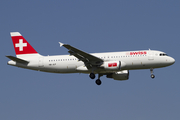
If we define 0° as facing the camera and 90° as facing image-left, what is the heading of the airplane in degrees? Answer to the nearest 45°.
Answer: approximately 270°
